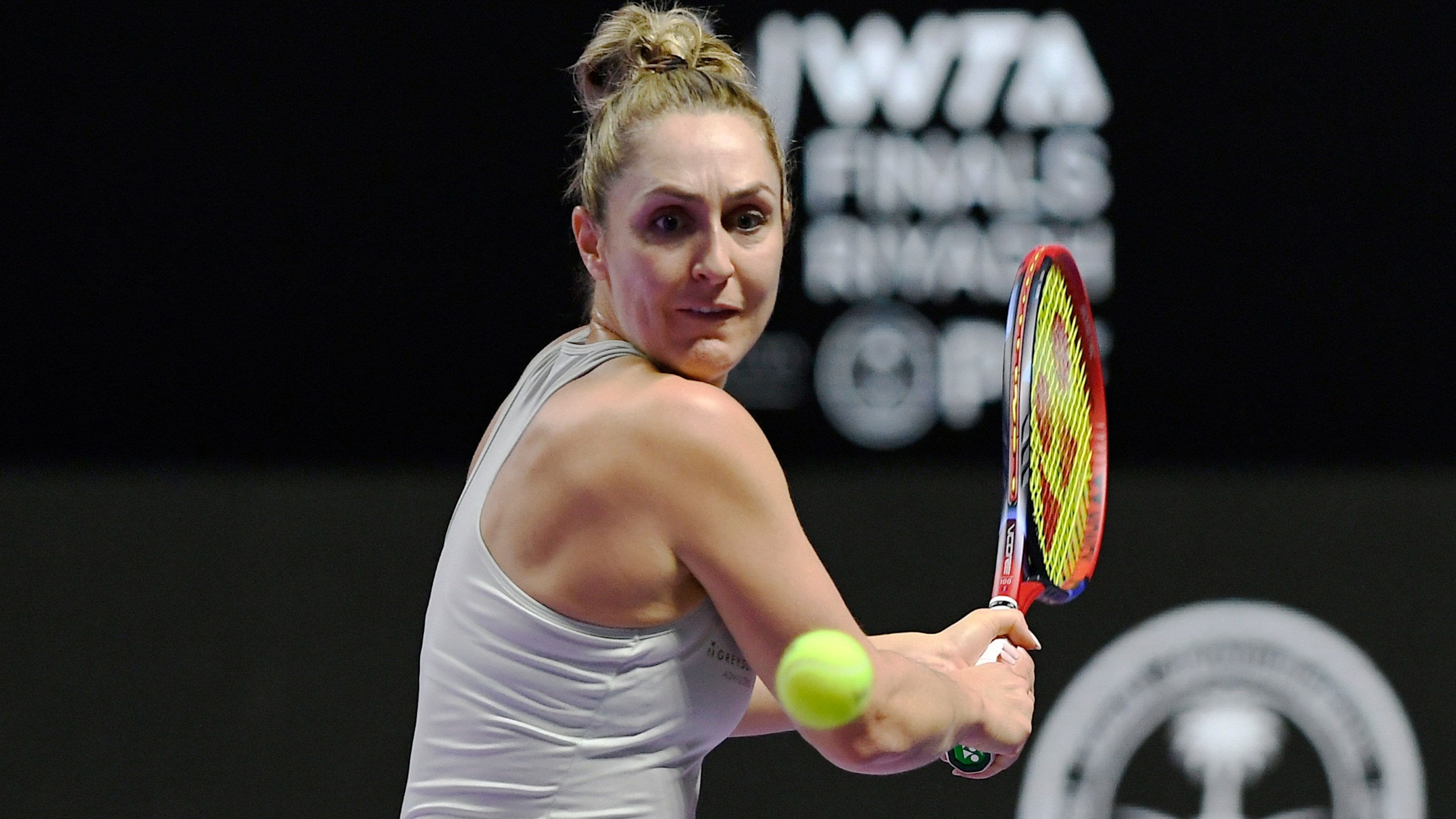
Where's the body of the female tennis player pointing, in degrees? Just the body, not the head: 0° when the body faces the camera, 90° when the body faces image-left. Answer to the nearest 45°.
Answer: approximately 225°
